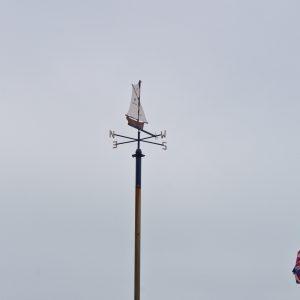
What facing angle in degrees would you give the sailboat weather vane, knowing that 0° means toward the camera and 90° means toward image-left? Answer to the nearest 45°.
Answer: approximately 225°
